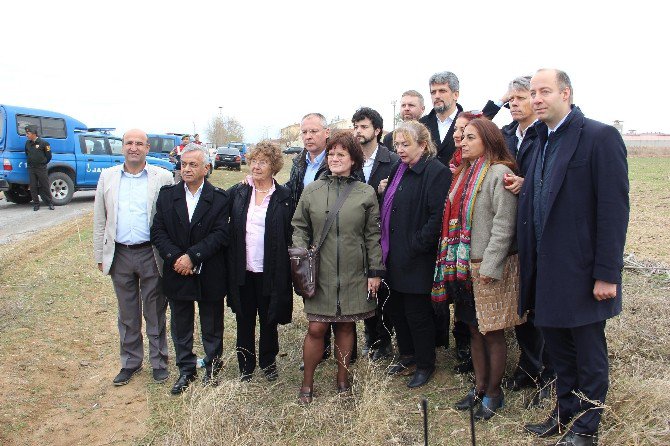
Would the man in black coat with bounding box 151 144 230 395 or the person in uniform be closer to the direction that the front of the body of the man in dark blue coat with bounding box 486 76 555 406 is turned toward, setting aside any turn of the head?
the man in black coat

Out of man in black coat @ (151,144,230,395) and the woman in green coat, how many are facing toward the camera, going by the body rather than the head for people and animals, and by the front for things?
2

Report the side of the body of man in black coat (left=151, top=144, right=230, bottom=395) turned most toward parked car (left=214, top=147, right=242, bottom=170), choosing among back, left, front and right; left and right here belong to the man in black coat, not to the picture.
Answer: back

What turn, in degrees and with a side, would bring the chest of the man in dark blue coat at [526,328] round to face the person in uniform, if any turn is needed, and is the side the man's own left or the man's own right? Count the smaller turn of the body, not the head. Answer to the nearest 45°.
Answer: approximately 90° to the man's own right

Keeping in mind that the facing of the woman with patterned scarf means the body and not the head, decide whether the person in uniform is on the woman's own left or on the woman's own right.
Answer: on the woman's own right

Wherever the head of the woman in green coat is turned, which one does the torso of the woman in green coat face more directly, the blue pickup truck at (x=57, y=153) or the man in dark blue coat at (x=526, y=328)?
the man in dark blue coat

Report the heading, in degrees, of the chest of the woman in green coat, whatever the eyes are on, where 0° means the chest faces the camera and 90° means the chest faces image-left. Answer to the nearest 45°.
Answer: approximately 0°

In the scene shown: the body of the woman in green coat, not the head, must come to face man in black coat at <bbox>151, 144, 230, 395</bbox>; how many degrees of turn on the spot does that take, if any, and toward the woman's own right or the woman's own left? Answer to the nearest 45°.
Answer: approximately 90° to the woman's own right

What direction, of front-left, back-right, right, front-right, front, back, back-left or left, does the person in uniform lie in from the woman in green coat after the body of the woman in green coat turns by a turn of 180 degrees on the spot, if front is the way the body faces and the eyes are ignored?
front-left

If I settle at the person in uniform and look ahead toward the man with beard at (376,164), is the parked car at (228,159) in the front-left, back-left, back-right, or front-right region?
back-left
